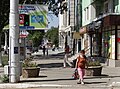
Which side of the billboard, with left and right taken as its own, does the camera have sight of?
front

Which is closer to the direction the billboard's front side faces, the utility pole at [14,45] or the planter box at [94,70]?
the utility pole

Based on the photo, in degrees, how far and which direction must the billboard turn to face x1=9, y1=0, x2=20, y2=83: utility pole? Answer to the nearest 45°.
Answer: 0° — it already faces it

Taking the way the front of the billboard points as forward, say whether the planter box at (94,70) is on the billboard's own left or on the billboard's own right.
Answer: on the billboard's own left
